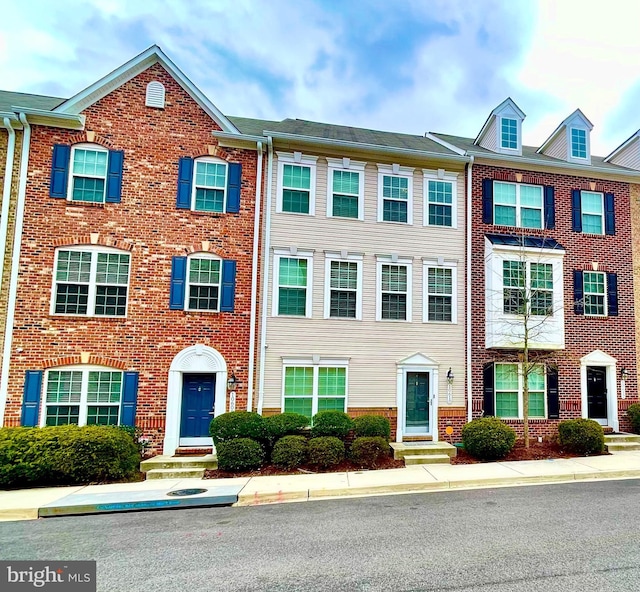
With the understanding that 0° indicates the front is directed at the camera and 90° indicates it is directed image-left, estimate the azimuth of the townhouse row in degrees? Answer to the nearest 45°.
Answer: approximately 0°
